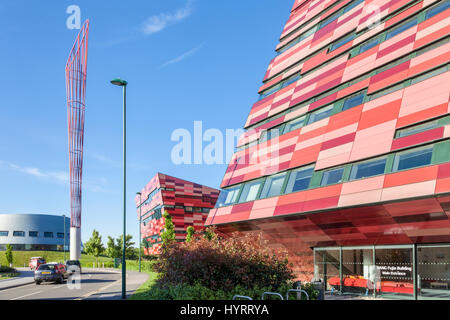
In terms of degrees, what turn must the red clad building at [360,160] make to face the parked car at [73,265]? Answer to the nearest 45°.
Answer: approximately 90° to its right

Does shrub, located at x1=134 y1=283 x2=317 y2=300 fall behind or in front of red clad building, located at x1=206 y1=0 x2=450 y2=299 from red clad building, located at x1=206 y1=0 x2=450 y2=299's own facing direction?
in front

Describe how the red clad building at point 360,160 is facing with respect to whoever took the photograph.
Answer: facing the viewer and to the left of the viewer

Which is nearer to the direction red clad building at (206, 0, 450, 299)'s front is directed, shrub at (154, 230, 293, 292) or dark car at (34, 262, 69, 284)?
the shrub
